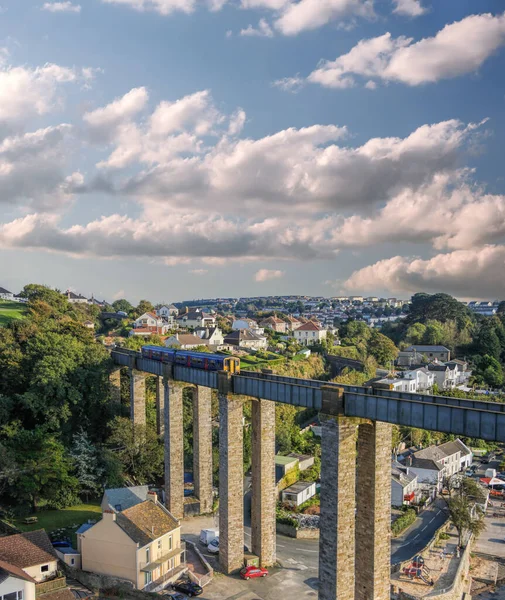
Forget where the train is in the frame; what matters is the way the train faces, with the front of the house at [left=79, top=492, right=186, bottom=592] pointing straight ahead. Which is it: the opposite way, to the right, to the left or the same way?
the same way

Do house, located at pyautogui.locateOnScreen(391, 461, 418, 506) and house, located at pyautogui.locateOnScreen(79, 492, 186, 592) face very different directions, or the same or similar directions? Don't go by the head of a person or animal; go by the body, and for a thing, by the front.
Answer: same or similar directions

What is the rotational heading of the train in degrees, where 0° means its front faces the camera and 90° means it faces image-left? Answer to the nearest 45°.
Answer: approximately 315°

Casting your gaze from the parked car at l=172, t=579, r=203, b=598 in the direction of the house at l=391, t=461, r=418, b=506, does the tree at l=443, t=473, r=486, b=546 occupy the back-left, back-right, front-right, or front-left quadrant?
front-right

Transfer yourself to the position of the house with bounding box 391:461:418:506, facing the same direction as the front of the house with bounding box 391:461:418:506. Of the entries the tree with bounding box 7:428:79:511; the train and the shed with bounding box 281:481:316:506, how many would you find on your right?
3

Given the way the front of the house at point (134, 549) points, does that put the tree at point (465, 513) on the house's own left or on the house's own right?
on the house's own left

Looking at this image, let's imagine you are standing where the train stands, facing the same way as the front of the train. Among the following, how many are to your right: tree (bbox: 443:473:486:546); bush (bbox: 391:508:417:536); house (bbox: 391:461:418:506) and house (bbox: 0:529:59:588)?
1

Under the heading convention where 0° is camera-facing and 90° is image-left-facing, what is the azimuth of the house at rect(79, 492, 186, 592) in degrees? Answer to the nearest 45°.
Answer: approximately 315°

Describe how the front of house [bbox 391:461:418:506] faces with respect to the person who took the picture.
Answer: facing the viewer and to the right of the viewer

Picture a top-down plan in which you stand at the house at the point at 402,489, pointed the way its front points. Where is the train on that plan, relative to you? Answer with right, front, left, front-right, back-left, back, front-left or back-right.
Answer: right

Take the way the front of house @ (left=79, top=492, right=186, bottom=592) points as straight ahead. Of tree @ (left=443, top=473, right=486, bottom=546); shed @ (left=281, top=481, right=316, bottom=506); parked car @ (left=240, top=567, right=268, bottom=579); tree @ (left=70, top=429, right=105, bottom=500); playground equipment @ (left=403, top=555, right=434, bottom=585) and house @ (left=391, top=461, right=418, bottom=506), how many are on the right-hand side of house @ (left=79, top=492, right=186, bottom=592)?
0

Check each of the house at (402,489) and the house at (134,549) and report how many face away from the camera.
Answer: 0

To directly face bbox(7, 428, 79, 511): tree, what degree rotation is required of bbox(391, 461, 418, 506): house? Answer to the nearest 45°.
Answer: approximately 90° to its right

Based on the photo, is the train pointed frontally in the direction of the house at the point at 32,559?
no

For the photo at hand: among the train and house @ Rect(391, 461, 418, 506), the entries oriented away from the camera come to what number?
0

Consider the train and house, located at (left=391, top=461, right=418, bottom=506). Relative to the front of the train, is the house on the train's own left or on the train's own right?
on the train's own left

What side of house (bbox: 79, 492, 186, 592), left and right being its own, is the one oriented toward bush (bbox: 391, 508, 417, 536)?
left
